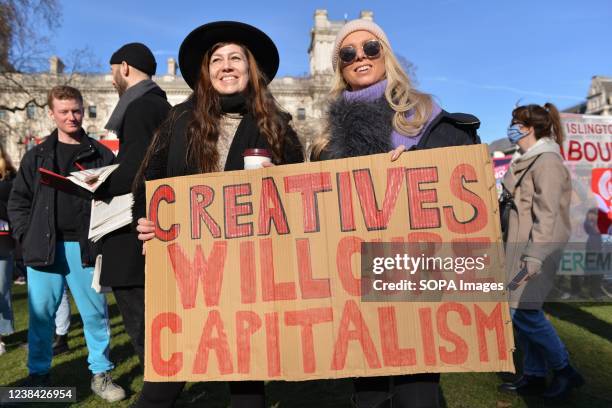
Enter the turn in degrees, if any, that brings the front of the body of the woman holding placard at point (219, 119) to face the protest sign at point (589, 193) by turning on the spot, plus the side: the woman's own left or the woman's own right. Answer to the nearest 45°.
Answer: approximately 135° to the woman's own left

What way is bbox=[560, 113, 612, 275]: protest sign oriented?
toward the camera

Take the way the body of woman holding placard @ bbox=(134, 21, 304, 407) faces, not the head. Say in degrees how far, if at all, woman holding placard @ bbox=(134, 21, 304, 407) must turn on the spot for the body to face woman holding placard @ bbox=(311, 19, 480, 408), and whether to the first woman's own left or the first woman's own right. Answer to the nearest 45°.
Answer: approximately 45° to the first woman's own left

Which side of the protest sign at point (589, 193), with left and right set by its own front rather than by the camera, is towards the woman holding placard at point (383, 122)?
front

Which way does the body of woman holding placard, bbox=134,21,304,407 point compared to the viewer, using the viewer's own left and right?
facing the viewer

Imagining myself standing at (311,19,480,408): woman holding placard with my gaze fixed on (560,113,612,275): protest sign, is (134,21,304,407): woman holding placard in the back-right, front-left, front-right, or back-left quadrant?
back-left

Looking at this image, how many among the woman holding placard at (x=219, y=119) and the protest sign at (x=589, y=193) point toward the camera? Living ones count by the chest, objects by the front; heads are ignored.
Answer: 2

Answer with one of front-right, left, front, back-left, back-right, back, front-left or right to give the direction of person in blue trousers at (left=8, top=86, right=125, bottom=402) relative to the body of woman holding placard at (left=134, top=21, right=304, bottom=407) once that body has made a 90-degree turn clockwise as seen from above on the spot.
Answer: front-right
